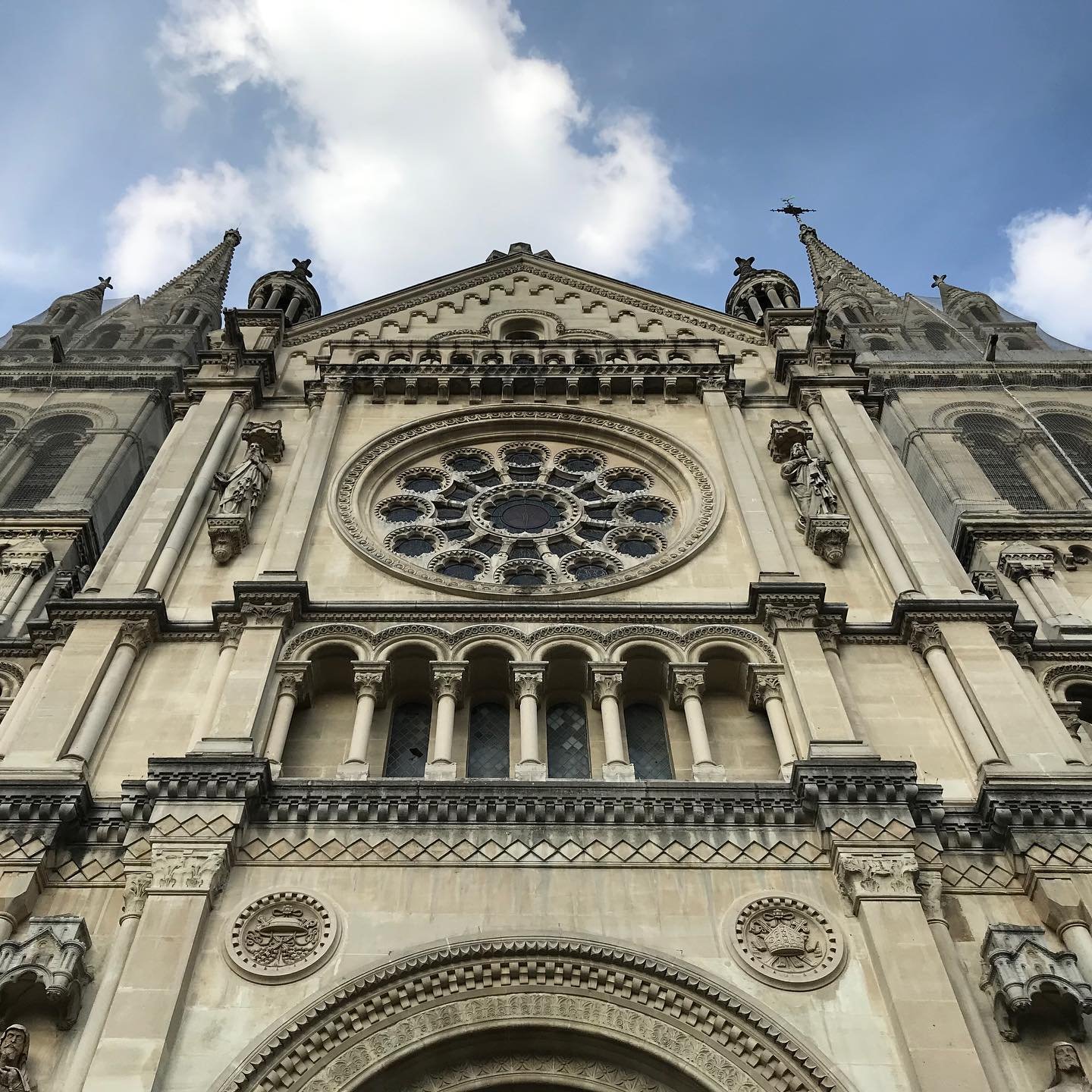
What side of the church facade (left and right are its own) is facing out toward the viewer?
front
